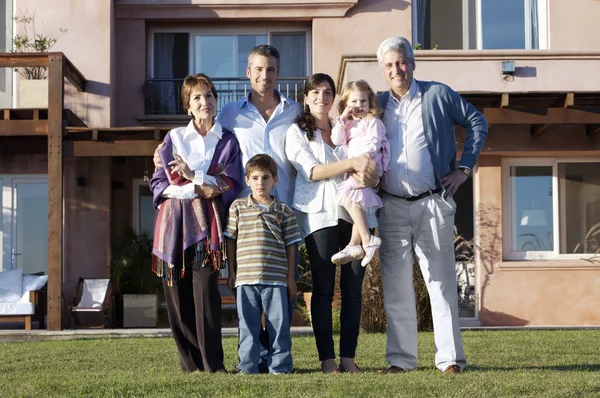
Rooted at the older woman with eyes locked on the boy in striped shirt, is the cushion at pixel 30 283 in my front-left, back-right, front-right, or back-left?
back-left

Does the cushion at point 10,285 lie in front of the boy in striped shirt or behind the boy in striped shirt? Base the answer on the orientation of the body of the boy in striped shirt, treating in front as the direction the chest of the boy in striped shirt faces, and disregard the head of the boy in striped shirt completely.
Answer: behind

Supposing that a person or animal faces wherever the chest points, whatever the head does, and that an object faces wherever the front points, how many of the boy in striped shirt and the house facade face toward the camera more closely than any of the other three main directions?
2

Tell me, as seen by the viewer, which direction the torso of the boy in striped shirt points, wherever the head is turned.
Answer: toward the camera

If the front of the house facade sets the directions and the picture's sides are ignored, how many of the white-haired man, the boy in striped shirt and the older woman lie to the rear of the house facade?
0

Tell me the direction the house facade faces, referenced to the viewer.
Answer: facing the viewer

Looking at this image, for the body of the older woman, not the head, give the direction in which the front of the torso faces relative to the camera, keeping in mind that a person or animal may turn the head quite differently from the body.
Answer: toward the camera

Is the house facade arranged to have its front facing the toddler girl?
yes

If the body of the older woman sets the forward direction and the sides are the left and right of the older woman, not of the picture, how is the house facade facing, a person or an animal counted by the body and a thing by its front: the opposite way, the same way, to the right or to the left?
the same way

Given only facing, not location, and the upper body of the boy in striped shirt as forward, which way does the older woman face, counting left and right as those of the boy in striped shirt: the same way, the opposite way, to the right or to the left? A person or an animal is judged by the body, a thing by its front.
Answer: the same way

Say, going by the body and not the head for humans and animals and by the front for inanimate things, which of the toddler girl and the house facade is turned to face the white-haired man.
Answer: the house facade

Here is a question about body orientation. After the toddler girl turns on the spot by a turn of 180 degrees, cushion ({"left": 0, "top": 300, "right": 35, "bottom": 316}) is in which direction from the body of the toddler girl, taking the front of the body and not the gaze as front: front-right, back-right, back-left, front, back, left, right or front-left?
left

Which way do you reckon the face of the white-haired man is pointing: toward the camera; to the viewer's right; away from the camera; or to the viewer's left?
toward the camera

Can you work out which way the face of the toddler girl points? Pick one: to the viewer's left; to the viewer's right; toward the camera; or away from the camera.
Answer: toward the camera

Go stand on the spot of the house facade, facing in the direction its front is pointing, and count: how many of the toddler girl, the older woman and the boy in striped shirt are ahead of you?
3

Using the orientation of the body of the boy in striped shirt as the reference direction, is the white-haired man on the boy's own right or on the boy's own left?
on the boy's own left

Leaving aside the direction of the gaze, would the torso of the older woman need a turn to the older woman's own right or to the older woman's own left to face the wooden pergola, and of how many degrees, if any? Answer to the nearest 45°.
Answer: approximately 180°
